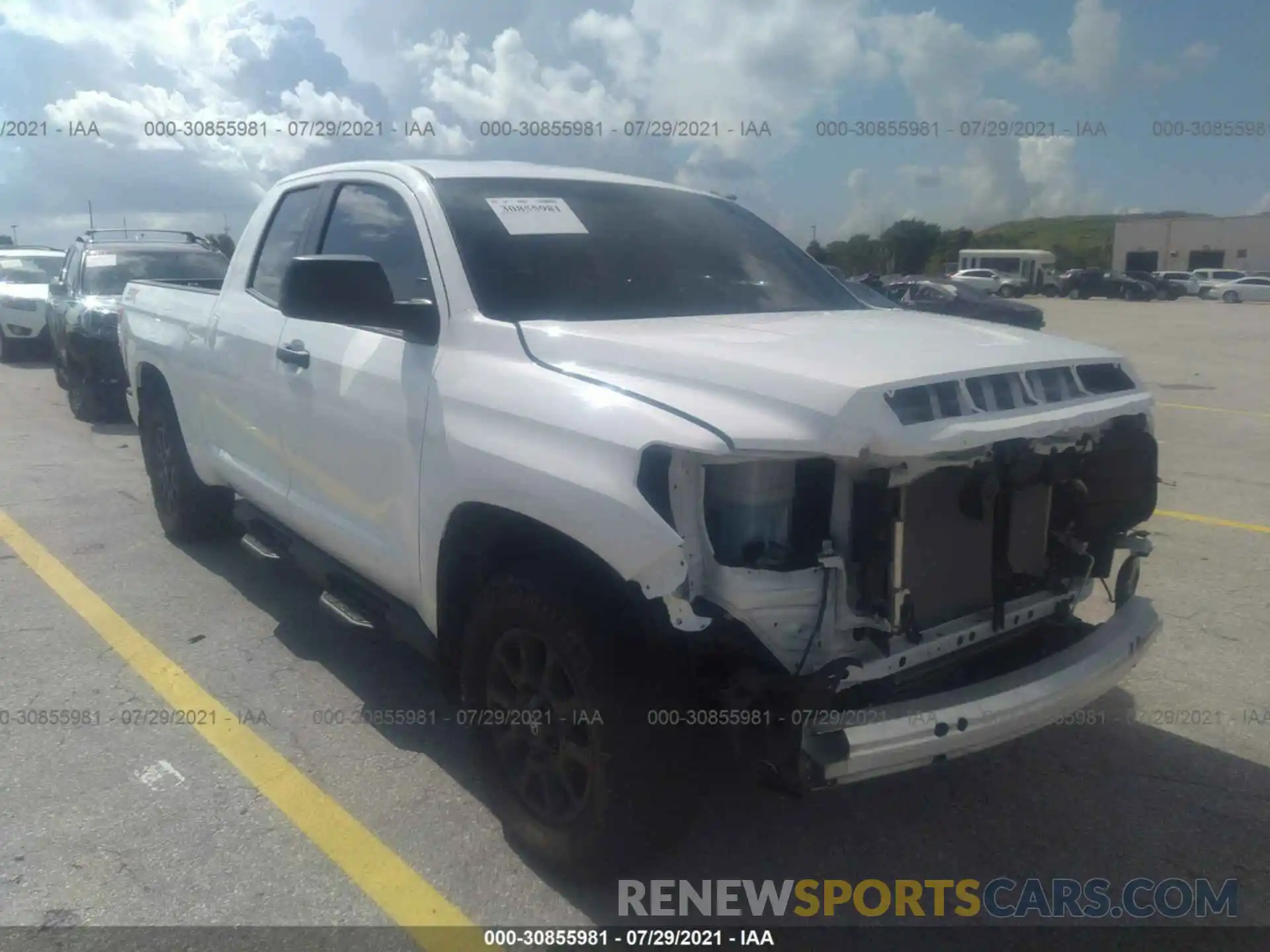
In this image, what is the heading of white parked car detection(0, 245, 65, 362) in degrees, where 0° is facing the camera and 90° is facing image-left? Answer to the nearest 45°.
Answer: approximately 315°

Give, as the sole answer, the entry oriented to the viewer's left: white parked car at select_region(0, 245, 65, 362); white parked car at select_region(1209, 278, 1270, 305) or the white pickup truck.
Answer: white parked car at select_region(1209, 278, 1270, 305)

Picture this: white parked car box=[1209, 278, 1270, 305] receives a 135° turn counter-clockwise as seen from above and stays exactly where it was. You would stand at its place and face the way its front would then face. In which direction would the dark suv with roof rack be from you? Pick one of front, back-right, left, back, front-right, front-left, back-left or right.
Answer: front-right

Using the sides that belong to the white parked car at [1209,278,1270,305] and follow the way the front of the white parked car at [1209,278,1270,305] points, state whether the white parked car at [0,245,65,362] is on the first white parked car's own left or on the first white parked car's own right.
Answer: on the first white parked car's own left

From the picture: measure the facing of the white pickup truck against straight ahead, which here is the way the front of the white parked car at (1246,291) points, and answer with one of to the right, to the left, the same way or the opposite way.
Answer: the opposite way

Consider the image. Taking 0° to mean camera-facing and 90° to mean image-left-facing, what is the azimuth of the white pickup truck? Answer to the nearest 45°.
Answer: approximately 315°

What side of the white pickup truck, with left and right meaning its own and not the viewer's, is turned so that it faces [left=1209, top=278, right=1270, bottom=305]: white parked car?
left

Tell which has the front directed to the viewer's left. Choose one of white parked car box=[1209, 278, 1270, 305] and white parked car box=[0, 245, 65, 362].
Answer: white parked car box=[1209, 278, 1270, 305]

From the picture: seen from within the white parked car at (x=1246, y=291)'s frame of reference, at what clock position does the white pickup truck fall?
The white pickup truck is roughly at 9 o'clock from the white parked car.

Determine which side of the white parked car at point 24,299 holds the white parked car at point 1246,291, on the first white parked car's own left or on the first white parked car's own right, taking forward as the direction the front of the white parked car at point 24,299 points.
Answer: on the first white parked car's own left

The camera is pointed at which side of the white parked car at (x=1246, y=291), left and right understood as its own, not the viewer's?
left

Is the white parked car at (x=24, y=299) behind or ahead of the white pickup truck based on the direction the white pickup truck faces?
behind
